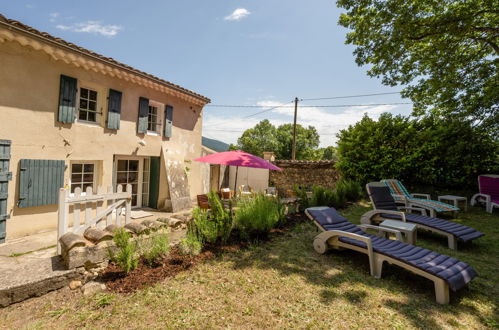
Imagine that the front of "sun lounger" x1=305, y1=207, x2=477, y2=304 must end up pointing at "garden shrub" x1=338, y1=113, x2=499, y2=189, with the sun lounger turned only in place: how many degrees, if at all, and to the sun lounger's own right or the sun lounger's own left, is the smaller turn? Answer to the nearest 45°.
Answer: approximately 135° to the sun lounger's own left

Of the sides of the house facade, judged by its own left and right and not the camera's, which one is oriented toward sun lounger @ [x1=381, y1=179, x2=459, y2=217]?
front

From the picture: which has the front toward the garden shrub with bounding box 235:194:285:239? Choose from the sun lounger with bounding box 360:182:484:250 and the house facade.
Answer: the house facade

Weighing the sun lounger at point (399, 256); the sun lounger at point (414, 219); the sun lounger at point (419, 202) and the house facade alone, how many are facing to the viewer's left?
0

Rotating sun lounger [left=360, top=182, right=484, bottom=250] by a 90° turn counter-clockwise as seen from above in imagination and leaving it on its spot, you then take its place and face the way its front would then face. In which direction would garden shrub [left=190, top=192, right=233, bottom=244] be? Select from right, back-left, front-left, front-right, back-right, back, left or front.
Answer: back

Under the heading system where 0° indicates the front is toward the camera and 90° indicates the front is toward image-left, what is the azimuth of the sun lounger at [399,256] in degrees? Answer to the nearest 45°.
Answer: approximately 315°

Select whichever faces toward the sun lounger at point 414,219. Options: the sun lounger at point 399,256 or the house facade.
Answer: the house facade

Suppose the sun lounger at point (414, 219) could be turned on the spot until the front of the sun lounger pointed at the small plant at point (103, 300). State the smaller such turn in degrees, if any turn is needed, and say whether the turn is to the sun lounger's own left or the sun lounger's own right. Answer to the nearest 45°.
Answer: approximately 90° to the sun lounger's own right

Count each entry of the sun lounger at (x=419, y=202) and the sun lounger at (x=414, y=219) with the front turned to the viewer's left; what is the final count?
0

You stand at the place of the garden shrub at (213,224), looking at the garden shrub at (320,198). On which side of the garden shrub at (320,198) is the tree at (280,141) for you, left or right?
left

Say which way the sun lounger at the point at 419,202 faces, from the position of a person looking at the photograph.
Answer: facing the viewer and to the right of the viewer

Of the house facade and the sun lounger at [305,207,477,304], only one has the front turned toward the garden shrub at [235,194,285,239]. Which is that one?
the house facade

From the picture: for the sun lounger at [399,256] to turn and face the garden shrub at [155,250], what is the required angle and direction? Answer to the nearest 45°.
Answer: approximately 90° to its right
